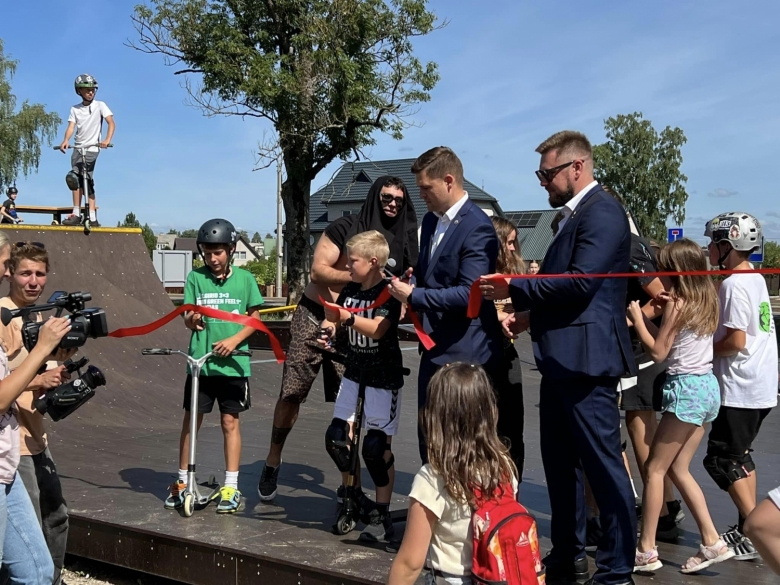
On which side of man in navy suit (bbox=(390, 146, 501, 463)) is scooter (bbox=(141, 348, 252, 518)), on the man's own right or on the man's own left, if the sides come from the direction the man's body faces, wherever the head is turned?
on the man's own right

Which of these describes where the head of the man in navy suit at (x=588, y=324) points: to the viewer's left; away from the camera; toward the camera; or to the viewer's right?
to the viewer's left

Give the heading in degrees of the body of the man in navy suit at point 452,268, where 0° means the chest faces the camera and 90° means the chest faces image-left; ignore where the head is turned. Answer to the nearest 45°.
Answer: approximately 45°

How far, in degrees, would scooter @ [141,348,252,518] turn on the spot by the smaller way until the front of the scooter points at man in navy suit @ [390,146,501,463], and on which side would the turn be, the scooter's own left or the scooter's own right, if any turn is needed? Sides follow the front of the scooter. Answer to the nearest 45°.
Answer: approximately 45° to the scooter's own left

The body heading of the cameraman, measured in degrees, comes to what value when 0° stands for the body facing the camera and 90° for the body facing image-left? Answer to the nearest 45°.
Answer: approximately 315°

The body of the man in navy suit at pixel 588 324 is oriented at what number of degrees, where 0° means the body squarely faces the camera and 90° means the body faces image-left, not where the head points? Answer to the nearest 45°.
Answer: approximately 90°

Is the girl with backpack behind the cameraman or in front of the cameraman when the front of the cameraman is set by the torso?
in front

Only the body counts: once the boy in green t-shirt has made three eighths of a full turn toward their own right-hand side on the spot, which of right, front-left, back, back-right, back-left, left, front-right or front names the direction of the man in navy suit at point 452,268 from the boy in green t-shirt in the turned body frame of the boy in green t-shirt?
back

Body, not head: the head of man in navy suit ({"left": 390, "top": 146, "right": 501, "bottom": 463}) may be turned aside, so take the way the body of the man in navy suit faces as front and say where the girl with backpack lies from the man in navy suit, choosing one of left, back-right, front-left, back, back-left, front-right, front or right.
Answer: front-left

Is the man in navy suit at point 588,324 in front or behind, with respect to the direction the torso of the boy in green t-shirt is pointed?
in front

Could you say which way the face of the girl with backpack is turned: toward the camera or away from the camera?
away from the camera
